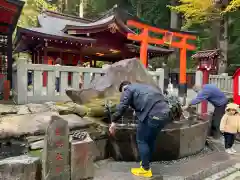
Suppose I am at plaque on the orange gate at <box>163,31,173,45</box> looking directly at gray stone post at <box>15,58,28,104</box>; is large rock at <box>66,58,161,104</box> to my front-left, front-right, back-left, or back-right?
front-left

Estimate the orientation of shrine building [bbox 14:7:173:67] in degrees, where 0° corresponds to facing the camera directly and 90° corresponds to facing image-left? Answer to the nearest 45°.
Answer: approximately 315°

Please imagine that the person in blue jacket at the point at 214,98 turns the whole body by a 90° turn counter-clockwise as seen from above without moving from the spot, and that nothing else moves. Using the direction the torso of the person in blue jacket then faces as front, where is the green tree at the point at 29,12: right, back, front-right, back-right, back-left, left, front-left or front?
back-right

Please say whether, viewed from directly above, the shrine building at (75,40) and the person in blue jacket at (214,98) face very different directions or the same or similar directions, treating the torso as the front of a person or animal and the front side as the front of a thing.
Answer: very different directions

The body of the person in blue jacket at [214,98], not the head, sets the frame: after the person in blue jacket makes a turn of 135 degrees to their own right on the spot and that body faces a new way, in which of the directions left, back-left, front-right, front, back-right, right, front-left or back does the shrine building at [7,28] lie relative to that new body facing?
back-left

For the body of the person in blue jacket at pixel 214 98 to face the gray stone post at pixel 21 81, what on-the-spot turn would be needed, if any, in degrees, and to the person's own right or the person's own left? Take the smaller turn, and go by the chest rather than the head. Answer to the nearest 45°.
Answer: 0° — they already face it

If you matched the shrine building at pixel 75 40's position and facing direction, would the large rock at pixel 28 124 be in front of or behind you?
in front

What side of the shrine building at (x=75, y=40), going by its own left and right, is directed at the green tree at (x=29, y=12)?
back

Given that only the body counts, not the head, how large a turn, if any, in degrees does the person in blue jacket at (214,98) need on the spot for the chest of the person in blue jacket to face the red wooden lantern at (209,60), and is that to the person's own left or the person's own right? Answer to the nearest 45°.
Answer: approximately 90° to the person's own right

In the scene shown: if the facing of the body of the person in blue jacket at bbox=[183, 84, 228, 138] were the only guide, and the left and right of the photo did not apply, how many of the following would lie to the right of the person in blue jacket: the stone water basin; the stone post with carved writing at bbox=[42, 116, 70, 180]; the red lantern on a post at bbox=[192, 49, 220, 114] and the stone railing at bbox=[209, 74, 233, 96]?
2

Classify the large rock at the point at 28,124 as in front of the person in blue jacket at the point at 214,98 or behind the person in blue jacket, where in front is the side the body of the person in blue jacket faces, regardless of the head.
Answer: in front

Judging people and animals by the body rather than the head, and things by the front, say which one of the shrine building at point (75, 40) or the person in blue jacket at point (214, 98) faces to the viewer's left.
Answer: the person in blue jacket

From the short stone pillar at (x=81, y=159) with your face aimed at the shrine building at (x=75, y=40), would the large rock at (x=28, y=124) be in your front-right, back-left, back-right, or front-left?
front-left

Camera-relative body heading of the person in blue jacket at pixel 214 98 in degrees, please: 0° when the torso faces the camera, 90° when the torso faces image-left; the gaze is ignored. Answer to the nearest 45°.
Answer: approximately 90°

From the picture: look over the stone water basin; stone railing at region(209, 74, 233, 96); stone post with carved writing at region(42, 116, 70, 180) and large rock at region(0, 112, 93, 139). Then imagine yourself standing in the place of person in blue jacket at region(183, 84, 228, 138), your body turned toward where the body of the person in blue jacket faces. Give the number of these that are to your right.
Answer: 1

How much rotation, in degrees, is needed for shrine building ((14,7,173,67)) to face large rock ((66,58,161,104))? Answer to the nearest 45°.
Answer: approximately 45° to its right

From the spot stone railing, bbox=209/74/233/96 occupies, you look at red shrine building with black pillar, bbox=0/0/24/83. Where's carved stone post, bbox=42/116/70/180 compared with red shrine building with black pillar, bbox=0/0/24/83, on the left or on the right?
left
